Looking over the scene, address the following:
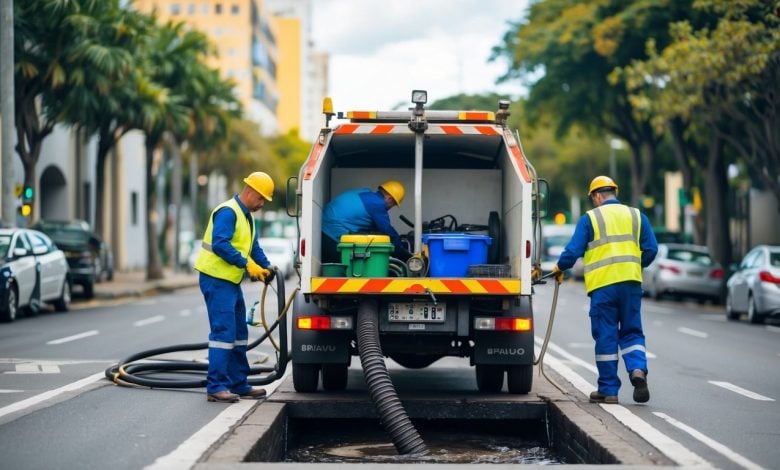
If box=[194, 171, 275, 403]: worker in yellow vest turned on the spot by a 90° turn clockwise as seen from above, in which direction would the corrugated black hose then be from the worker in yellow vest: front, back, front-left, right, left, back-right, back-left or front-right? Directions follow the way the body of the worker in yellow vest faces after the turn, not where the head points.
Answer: front-left

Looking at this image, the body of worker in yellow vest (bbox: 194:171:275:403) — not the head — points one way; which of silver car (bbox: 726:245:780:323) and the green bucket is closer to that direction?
the green bucket

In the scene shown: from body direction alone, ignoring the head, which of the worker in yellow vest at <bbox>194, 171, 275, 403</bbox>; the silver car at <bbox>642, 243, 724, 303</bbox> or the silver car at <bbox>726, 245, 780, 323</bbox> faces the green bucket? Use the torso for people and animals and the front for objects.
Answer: the worker in yellow vest

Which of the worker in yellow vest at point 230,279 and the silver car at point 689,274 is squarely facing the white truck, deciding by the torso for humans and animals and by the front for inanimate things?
the worker in yellow vest

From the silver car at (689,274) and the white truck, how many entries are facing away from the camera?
2

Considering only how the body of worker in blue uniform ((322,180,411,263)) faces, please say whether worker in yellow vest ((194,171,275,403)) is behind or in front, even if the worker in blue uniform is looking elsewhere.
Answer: behind

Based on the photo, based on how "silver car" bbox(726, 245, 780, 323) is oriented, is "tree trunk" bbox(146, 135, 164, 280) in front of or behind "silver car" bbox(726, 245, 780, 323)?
in front

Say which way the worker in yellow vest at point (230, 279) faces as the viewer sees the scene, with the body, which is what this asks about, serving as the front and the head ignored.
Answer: to the viewer's right

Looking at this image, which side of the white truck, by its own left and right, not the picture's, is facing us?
back

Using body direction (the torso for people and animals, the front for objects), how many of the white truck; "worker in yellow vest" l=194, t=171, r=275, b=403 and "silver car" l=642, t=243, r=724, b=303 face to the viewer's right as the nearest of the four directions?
1

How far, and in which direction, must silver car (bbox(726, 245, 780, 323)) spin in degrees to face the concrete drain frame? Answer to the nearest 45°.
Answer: approximately 135° to its left

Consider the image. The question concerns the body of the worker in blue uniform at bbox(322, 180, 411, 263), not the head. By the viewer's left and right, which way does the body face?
facing to the right of the viewer

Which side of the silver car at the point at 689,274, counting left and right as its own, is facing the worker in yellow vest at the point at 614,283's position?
back

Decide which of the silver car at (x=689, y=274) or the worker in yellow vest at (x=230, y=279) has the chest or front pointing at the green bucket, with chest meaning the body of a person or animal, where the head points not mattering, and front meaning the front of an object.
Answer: the worker in yellow vest

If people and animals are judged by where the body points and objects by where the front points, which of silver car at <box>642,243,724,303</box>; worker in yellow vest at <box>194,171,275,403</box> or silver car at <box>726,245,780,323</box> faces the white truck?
the worker in yellow vest
